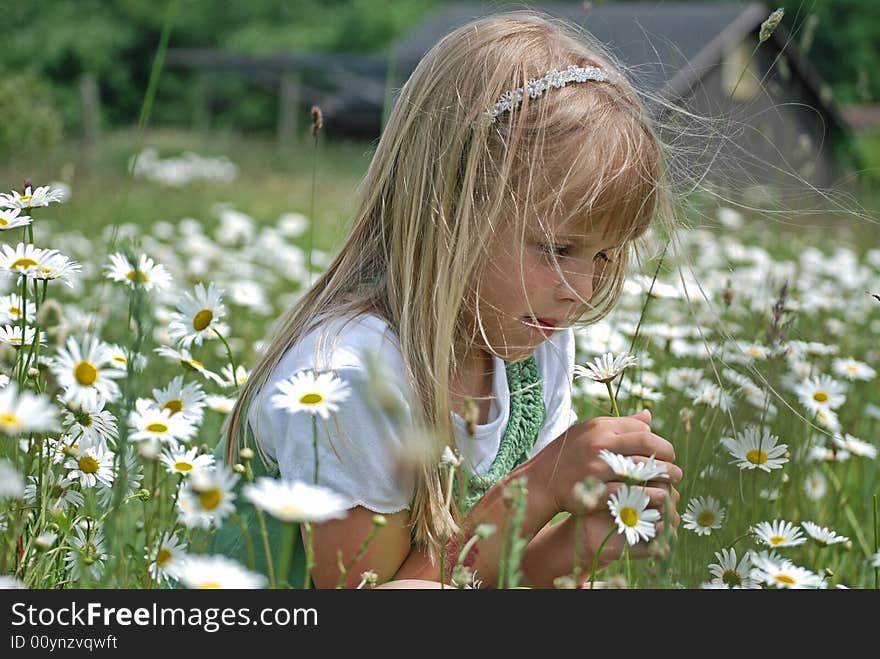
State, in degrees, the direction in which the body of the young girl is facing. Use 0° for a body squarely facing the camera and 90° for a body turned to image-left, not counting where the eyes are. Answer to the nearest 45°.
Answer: approximately 315°

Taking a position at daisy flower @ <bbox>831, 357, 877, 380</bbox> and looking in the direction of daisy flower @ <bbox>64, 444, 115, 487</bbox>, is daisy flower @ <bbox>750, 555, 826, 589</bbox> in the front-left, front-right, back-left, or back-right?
front-left
